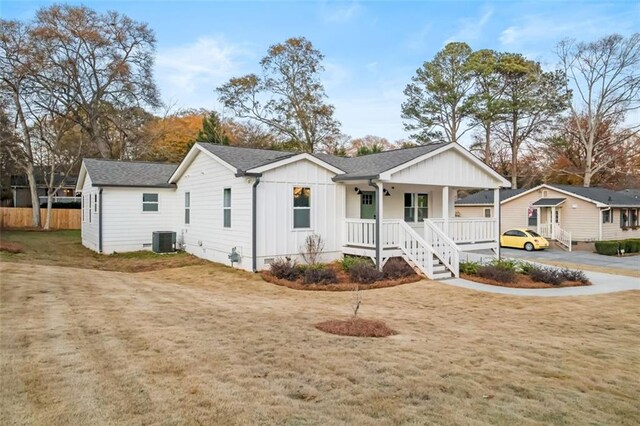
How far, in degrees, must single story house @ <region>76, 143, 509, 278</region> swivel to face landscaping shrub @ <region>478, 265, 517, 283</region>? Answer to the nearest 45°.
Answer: approximately 45° to its left

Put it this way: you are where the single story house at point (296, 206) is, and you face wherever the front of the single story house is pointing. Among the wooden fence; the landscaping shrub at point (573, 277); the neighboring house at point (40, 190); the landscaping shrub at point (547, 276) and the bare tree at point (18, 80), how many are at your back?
3

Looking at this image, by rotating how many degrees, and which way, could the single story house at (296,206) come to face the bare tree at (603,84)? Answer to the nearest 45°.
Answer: approximately 90° to its left

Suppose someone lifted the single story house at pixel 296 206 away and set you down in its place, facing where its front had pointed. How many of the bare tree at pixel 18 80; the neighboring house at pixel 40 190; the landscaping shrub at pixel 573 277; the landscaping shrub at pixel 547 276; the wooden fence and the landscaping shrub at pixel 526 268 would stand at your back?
3

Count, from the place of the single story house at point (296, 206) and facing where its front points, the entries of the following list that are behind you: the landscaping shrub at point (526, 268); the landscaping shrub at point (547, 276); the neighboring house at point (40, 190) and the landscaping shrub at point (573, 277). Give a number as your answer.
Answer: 1

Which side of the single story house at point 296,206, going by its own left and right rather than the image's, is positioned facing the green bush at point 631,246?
left

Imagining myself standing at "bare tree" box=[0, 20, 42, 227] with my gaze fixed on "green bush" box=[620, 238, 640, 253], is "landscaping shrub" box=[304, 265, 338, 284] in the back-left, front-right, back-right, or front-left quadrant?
front-right

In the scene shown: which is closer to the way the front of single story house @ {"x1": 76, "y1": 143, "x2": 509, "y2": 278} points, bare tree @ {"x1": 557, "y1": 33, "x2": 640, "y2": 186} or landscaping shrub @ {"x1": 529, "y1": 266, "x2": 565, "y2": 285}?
the landscaping shrub

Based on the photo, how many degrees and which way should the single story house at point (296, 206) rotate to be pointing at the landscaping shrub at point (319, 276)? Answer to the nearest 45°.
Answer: approximately 45° to its right

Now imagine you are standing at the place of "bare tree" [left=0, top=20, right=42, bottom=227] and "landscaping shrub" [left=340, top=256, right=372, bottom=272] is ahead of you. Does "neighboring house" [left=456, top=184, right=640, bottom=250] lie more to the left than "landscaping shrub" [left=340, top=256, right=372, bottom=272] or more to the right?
left

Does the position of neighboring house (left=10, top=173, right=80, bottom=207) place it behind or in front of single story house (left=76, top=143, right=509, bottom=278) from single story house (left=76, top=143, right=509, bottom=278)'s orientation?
behind

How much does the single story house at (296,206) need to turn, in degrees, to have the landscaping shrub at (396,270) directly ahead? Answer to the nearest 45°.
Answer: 0° — it already faces it

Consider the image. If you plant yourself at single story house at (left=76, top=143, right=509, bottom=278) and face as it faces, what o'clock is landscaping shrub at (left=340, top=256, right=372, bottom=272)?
The landscaping shrub is roughly at 12 o'clock from the single story house.

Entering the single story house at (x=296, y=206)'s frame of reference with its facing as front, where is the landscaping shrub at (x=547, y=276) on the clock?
The landscaping shrub is roughly at 11 o'clock from the single story house.

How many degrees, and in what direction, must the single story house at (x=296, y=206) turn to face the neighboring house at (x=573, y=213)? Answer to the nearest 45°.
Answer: approximately 90° to its left

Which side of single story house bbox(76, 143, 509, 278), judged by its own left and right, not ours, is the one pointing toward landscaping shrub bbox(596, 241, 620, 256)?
left

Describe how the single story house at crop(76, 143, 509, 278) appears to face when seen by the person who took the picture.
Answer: facing the viewer and to the right of the viewer

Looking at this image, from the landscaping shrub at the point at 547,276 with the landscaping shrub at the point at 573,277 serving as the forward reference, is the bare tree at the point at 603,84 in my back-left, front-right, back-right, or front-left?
front-left

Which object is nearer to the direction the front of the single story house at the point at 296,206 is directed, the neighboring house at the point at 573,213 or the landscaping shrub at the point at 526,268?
the landscaping shrub

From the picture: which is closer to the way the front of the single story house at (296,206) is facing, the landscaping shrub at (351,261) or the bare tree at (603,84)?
the landscaping shrub

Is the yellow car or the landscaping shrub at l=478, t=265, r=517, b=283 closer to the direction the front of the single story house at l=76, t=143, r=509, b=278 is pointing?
the landscaping shrub
